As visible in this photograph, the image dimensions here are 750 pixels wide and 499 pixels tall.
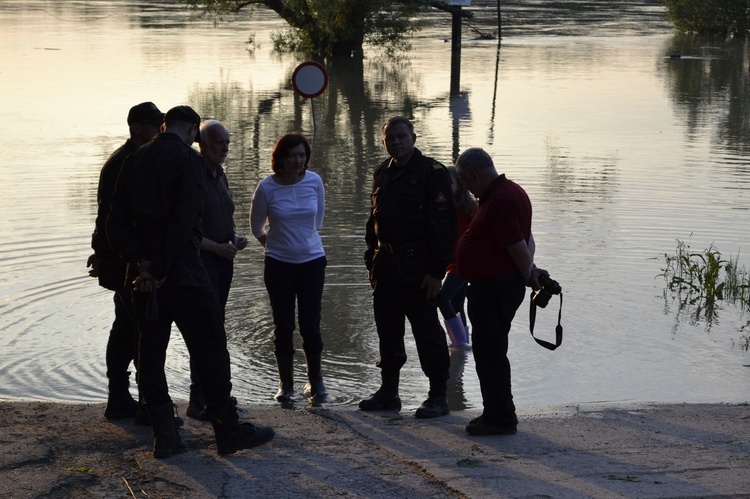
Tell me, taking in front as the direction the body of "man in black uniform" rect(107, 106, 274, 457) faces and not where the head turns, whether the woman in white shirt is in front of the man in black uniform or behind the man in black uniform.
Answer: in front

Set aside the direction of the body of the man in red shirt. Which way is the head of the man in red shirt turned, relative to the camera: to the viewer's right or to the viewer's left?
to the viewer's left

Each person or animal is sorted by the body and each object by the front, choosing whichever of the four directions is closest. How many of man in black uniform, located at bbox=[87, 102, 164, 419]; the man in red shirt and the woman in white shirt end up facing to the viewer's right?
1

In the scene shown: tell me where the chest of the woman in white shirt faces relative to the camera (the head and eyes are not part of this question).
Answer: toward the camera

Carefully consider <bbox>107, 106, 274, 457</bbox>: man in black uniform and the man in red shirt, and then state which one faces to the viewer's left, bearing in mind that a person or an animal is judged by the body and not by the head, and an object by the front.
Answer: the man in red shirt

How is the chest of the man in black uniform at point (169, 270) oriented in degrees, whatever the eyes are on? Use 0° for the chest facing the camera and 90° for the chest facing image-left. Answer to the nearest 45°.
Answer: approximately 225°

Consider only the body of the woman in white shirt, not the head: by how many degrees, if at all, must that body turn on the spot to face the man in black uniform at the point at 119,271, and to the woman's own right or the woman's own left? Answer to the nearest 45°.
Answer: approximately 45° to the woman's own right

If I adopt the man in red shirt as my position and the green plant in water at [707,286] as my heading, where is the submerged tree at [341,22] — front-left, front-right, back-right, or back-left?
front-left

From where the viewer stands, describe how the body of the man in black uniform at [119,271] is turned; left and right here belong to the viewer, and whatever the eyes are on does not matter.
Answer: facing to the right of the viewer

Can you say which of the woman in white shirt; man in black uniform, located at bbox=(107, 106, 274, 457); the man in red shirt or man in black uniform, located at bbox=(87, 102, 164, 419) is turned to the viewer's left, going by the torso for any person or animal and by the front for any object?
the man in red shirt

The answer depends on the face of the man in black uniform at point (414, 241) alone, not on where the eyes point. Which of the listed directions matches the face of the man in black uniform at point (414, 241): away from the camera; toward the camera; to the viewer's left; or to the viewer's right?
toward the camera

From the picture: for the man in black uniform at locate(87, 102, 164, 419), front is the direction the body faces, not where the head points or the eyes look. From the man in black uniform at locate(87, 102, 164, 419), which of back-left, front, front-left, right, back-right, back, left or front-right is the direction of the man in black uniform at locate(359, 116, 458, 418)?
front
